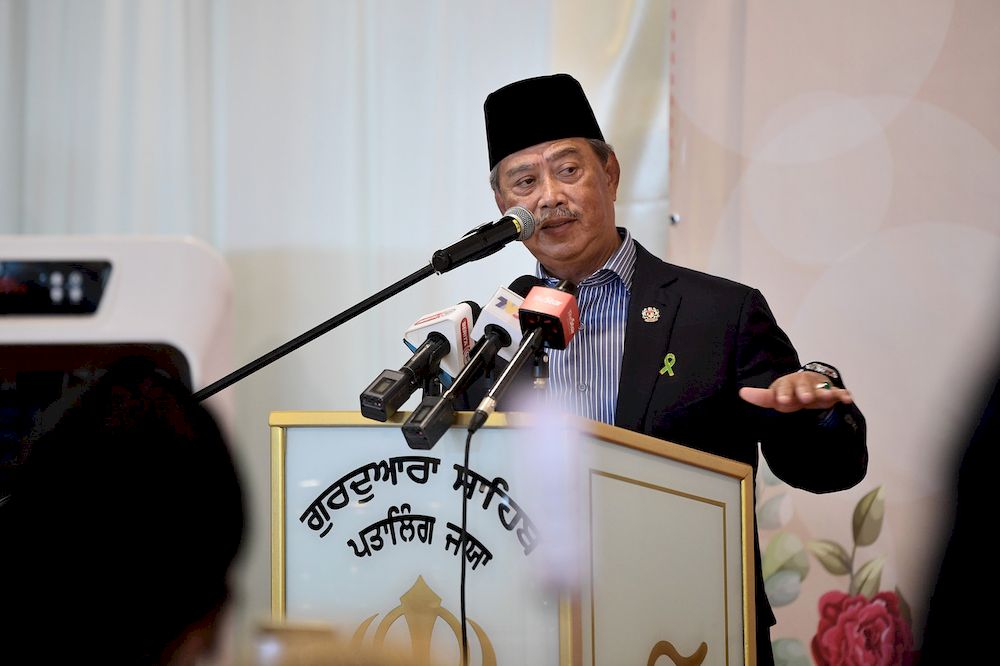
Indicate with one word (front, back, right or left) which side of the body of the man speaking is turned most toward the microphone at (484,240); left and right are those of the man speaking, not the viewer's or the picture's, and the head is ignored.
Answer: front

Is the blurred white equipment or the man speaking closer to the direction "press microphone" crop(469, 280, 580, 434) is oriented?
the man speaking

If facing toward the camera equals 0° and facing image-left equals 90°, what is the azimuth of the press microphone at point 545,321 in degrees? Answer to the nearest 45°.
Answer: approximately 225°

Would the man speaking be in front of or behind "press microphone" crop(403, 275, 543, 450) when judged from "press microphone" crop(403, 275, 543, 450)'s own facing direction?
in front

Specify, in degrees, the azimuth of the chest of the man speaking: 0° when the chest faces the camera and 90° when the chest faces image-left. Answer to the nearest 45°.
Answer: approximately 45°

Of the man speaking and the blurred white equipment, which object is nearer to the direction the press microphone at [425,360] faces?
the man speaking

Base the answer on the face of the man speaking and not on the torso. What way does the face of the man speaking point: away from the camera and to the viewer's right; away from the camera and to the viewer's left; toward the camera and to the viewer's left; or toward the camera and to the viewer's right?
toward the camera and to the viewer's left

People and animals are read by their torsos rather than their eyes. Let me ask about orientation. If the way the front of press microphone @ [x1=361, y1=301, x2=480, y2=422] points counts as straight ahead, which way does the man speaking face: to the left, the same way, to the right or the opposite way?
the opposite way

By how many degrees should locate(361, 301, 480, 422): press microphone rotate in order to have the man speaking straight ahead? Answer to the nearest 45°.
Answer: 0° — it already faces them

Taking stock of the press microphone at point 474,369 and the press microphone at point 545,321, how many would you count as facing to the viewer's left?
0

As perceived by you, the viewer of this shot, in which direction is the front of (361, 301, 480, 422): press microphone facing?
facing away from the viewer and to the right of the viewer

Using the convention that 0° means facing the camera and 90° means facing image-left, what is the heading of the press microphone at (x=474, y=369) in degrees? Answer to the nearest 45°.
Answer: approximately 225°
